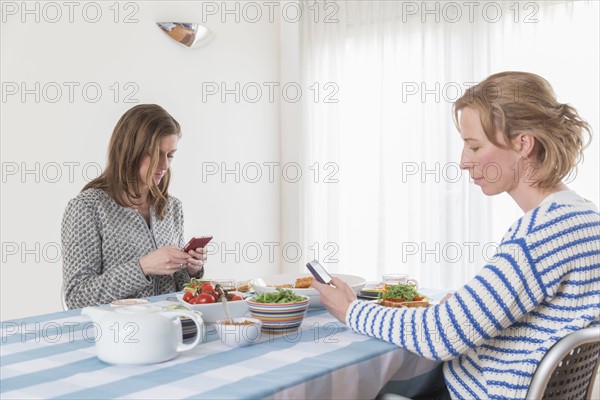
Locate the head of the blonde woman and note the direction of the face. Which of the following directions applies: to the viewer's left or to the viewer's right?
to the viewer's left

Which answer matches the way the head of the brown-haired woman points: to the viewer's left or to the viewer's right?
to the viewer's right

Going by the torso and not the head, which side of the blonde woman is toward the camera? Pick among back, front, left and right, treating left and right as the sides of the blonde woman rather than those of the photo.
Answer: left

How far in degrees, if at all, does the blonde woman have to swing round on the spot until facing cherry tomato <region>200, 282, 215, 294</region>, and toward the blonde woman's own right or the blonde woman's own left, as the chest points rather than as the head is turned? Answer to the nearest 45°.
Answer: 0° — they already face it

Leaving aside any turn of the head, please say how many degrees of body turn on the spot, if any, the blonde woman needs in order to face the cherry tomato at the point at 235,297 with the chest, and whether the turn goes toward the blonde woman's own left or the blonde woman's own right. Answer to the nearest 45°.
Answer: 0° — they already face it
